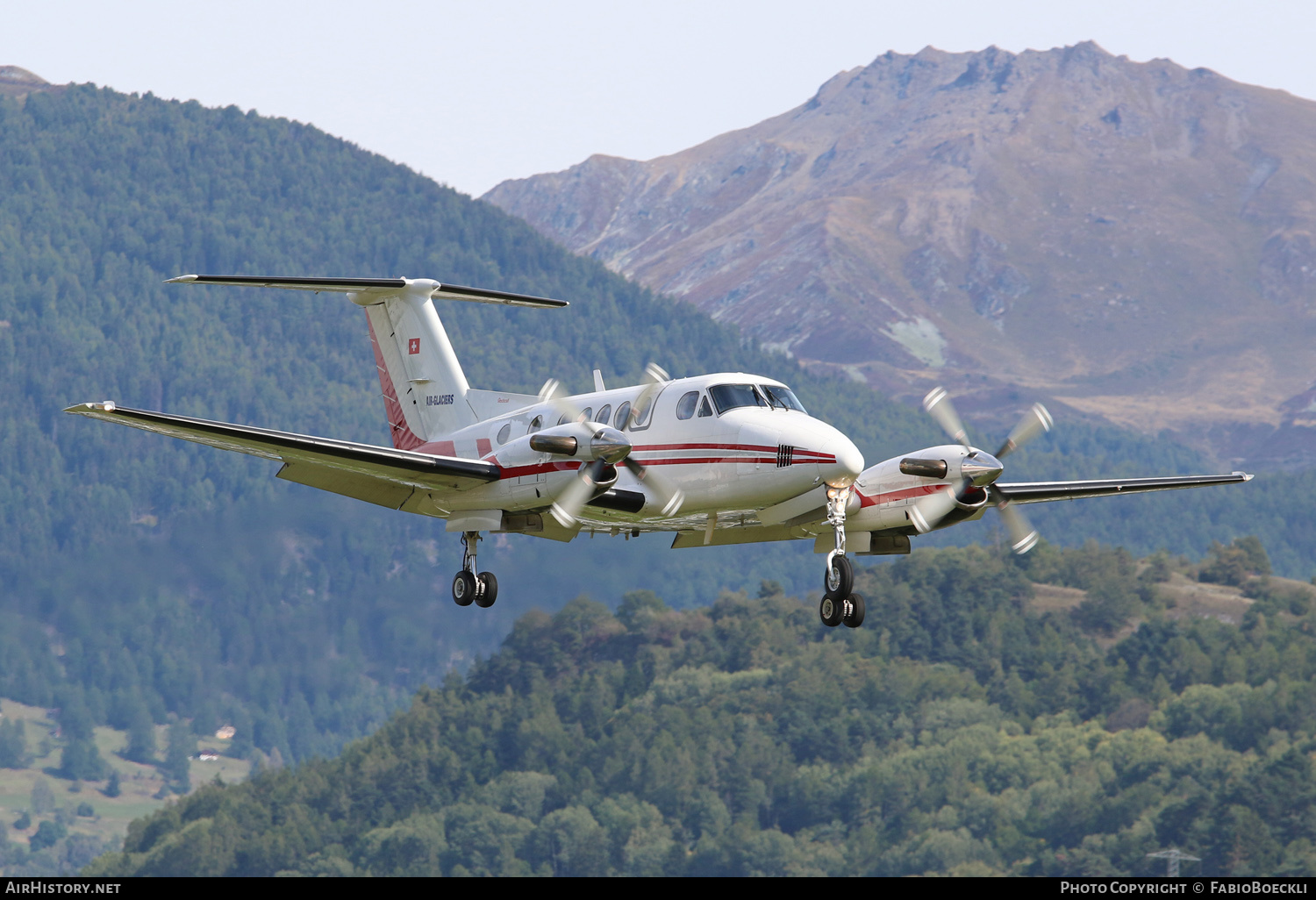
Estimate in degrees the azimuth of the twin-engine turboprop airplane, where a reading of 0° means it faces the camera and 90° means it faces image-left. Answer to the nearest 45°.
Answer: approximately 315°
